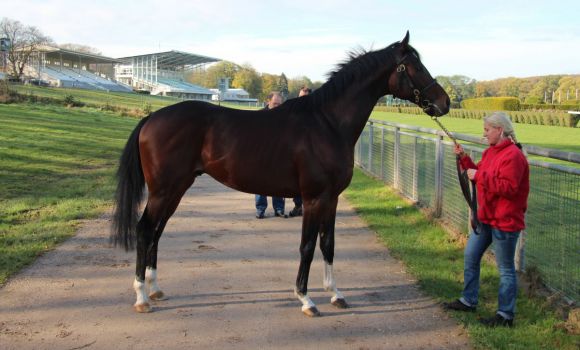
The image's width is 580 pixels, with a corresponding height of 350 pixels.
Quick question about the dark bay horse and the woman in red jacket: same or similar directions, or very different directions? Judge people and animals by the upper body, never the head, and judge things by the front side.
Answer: very different directions

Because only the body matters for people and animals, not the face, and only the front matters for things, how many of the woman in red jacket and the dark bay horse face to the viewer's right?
1

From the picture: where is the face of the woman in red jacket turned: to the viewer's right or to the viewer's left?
to the viewer's left

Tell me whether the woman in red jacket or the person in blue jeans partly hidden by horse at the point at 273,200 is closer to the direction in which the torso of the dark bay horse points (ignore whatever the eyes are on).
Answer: the woman in red jacket

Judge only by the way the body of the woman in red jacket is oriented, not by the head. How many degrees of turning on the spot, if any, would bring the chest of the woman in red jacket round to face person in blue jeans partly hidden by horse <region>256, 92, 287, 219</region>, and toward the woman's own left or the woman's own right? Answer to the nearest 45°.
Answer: approximately 45° to the woman's own right

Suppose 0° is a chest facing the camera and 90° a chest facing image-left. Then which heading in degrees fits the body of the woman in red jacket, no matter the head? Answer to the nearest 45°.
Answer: approximately 90°

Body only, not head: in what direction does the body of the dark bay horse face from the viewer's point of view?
to the viewer's right

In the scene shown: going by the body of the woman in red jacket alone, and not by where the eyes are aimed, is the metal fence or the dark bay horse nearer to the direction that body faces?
the dark bay horse
